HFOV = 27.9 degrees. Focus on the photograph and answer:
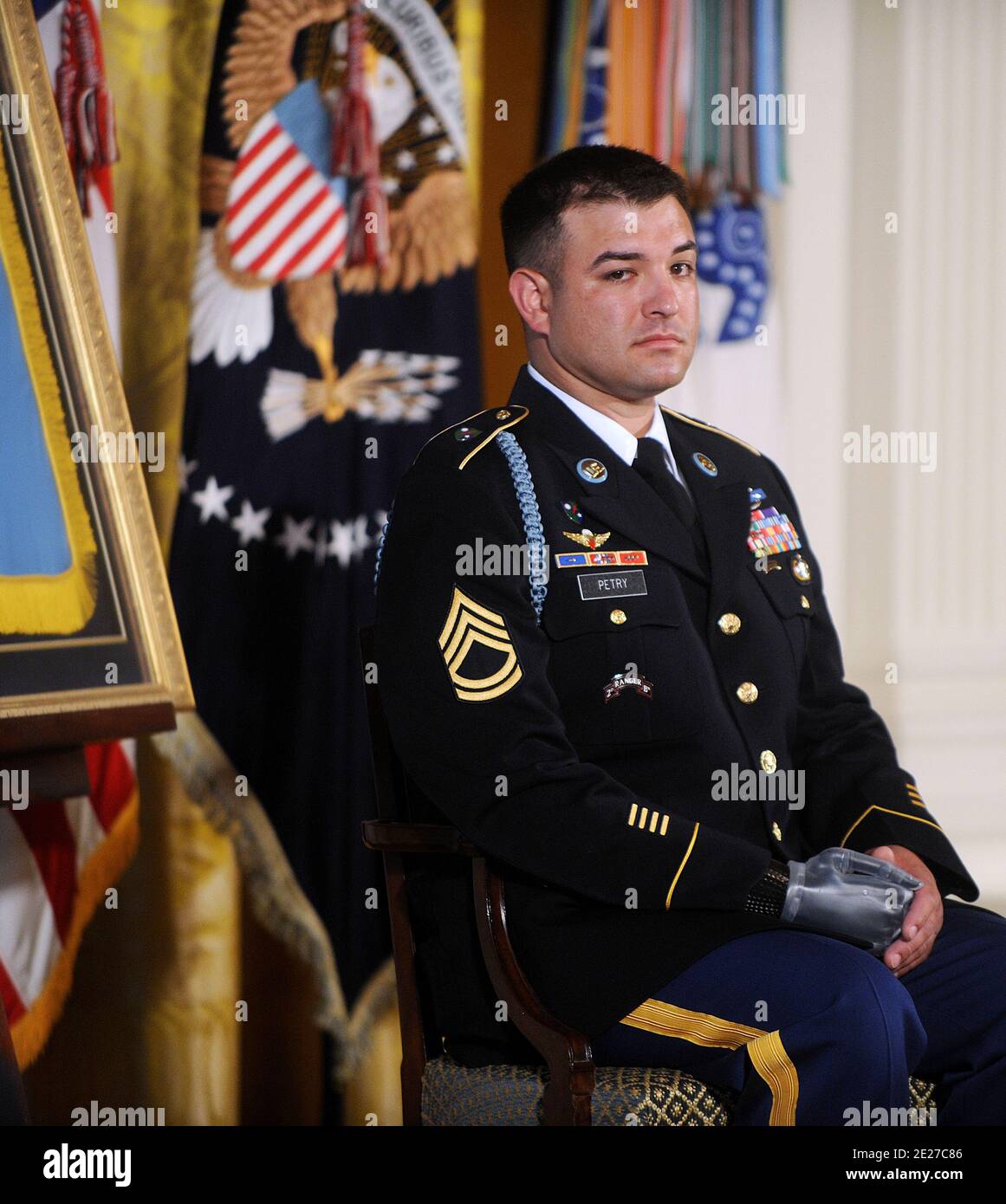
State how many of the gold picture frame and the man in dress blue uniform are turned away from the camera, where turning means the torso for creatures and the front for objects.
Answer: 0

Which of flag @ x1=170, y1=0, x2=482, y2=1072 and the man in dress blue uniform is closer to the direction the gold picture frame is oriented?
the man in dress blue uniform

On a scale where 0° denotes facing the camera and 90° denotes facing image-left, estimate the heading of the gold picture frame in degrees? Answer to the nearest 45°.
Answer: approximately 315°

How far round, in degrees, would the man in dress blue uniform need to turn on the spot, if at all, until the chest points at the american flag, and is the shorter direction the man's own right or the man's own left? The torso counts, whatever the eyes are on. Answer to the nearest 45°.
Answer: approximately 180°

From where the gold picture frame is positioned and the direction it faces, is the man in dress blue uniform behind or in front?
in front

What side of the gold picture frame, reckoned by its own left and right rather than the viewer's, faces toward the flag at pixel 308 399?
left

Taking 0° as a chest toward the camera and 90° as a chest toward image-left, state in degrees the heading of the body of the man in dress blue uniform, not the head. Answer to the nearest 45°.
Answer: approximately 315°
